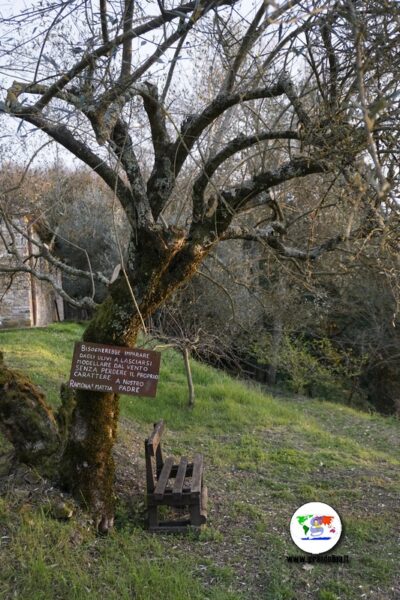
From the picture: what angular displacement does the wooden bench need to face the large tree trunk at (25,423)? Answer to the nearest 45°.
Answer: approximately 180°

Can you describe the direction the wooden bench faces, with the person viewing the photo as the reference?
facing to the right of the viewer
